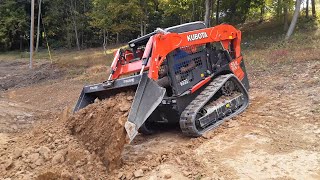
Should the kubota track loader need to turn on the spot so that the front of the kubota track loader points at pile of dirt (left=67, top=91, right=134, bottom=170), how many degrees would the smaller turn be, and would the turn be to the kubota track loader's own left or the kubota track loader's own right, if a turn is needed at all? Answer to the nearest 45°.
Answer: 0° — it already faces it

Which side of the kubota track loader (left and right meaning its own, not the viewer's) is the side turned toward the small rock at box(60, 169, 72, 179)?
front

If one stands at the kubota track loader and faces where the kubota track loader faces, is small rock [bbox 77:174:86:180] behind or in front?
in front

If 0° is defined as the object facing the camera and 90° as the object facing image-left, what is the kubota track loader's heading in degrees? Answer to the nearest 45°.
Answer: approximately 45°

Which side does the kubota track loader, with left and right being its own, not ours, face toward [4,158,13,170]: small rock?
front

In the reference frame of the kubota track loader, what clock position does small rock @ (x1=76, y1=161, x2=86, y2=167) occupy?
The small rock is roughly at 12 o'clock from the kubota track loader.

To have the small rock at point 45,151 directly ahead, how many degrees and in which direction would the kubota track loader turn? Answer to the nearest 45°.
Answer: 0° — it already faces it

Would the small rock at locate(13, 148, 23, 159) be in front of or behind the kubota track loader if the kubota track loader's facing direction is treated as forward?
in front
